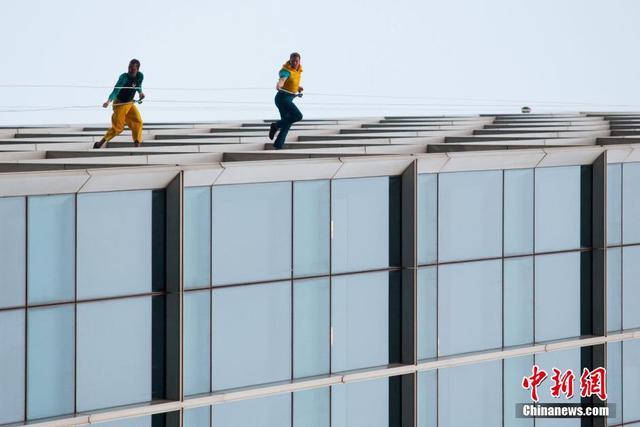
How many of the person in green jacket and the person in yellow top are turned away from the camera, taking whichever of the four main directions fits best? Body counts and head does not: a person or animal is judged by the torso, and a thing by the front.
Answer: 0

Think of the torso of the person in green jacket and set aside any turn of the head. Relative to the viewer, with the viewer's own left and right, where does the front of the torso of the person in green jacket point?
facing the viewer and to the right of the viewer
